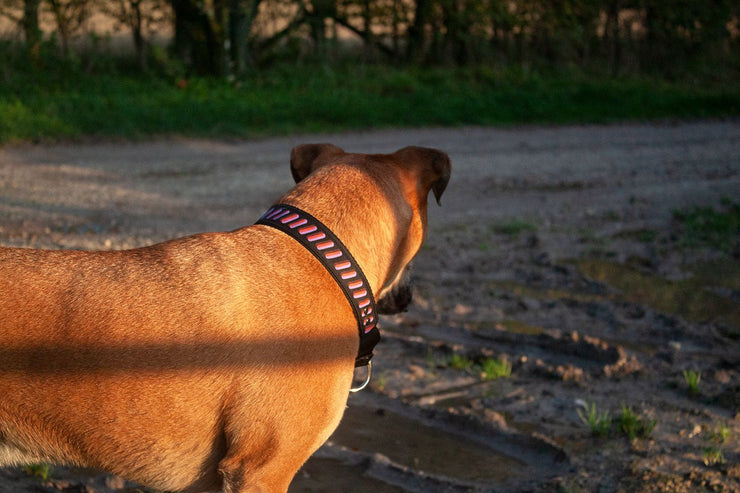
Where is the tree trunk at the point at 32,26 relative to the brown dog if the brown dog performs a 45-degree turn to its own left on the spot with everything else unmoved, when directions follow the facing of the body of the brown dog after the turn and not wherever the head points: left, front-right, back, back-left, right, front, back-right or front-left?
front-left

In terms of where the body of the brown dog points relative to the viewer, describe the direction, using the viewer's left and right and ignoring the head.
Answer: facing to the right of the viewer

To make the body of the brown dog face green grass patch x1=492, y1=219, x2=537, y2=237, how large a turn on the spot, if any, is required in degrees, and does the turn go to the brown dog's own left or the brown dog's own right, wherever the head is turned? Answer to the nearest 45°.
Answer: approximately 45° to the brown dog's own left

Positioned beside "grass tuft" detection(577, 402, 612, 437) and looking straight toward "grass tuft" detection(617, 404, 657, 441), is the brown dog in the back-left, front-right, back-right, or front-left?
back-right
